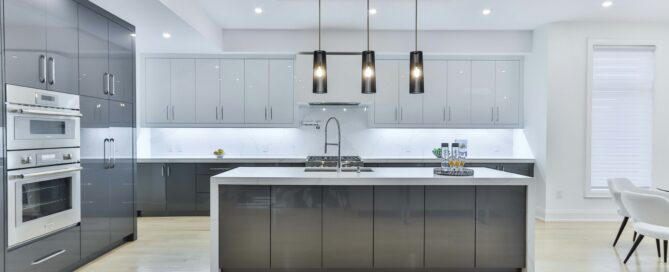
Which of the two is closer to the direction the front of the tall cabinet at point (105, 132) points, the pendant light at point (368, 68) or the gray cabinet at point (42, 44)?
the pendant light

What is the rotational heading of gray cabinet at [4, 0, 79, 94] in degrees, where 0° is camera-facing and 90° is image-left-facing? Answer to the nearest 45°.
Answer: approximately 315°

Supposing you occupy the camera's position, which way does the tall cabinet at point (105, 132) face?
facing the viewer and to the right of the viewer

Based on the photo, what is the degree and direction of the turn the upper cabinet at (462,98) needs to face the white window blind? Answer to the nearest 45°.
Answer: approximately 90° to its left

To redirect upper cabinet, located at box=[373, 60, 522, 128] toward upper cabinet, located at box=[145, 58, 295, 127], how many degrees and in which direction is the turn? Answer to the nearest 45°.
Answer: approximately 90° to its right

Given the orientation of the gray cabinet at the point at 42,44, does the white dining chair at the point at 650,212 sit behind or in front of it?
in front

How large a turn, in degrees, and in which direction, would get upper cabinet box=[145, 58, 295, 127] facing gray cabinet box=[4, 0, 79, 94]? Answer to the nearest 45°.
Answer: approximately 45° to its right

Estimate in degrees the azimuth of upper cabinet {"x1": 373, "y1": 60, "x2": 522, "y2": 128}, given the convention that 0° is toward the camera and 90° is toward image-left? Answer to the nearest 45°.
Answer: approximately 0°

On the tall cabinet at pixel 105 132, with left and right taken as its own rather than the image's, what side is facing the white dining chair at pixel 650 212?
front

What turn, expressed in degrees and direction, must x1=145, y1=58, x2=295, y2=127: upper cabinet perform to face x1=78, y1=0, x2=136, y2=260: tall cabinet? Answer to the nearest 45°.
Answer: approximately 45° to its right
